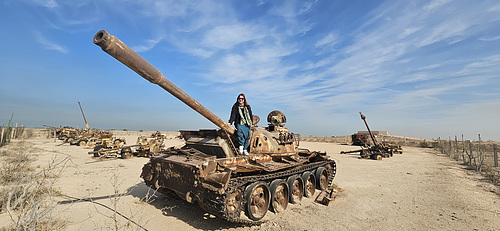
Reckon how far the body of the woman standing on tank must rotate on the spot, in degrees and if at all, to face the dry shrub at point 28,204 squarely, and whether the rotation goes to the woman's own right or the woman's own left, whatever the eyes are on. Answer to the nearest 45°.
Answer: approximately 90° to the woman's own right

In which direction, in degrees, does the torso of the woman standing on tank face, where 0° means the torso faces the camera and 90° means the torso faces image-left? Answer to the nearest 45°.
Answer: approximately 0°
